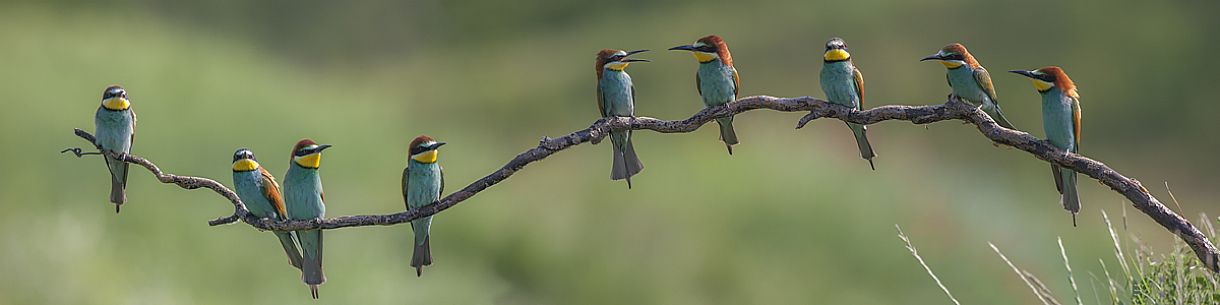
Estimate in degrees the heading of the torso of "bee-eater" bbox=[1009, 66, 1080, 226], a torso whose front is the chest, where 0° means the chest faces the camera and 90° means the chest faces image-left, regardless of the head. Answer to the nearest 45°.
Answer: approximately 45°

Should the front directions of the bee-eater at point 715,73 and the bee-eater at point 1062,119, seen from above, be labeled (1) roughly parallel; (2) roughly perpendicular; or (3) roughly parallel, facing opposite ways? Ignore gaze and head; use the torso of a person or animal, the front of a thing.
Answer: roughly parallel

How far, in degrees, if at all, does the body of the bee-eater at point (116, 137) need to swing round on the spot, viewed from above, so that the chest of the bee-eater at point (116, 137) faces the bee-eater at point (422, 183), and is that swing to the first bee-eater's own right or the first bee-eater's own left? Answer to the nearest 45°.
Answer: approximately 45° to the first bee-eater's own left

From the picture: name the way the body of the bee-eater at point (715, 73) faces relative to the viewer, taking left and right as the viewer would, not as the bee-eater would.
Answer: facing the viewer and to the left of the viewer

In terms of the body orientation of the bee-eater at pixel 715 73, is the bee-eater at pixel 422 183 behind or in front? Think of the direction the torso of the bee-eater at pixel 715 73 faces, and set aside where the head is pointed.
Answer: in front

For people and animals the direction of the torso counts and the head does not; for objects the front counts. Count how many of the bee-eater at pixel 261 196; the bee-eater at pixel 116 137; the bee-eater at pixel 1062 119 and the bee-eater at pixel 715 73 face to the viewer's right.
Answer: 0

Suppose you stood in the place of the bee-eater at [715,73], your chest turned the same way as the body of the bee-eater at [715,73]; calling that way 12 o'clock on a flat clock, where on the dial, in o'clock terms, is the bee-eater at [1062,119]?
the bee-eater at [1062,119] is roughly at 8 o'clock from the bee-eater at [715,73].

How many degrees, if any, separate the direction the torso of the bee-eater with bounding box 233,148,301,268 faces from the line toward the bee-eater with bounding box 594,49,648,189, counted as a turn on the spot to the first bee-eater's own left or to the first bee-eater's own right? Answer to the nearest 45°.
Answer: approximately 135° to the first bee-eater's own left

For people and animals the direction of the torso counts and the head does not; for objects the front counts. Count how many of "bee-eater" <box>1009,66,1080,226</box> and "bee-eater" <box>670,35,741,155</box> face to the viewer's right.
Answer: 0

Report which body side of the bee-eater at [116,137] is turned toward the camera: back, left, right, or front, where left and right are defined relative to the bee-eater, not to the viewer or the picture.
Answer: front
